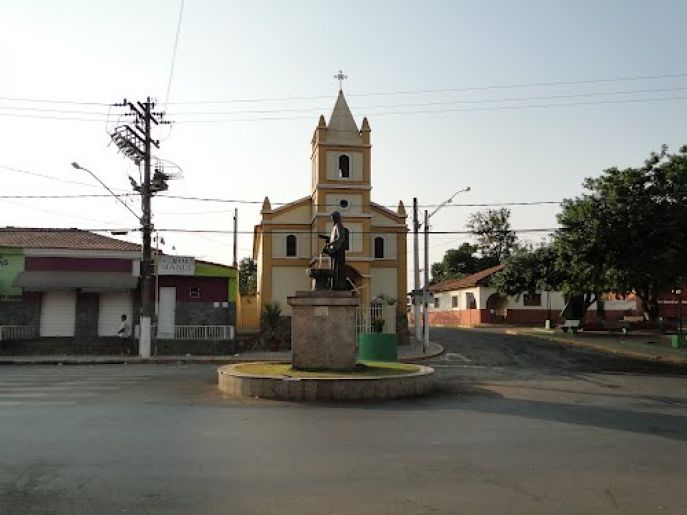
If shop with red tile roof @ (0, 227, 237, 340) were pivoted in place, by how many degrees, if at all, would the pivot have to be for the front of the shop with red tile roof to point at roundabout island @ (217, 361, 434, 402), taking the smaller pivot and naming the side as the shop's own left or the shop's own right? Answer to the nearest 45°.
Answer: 0° — it already faces it

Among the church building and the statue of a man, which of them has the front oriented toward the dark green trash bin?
the church building

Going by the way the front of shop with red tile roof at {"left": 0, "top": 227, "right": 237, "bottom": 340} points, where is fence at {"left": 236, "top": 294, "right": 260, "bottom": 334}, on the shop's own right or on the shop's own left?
on the shop's own left

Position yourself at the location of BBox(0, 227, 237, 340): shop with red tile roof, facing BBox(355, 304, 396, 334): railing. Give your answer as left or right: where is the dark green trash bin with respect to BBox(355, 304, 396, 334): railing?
right
